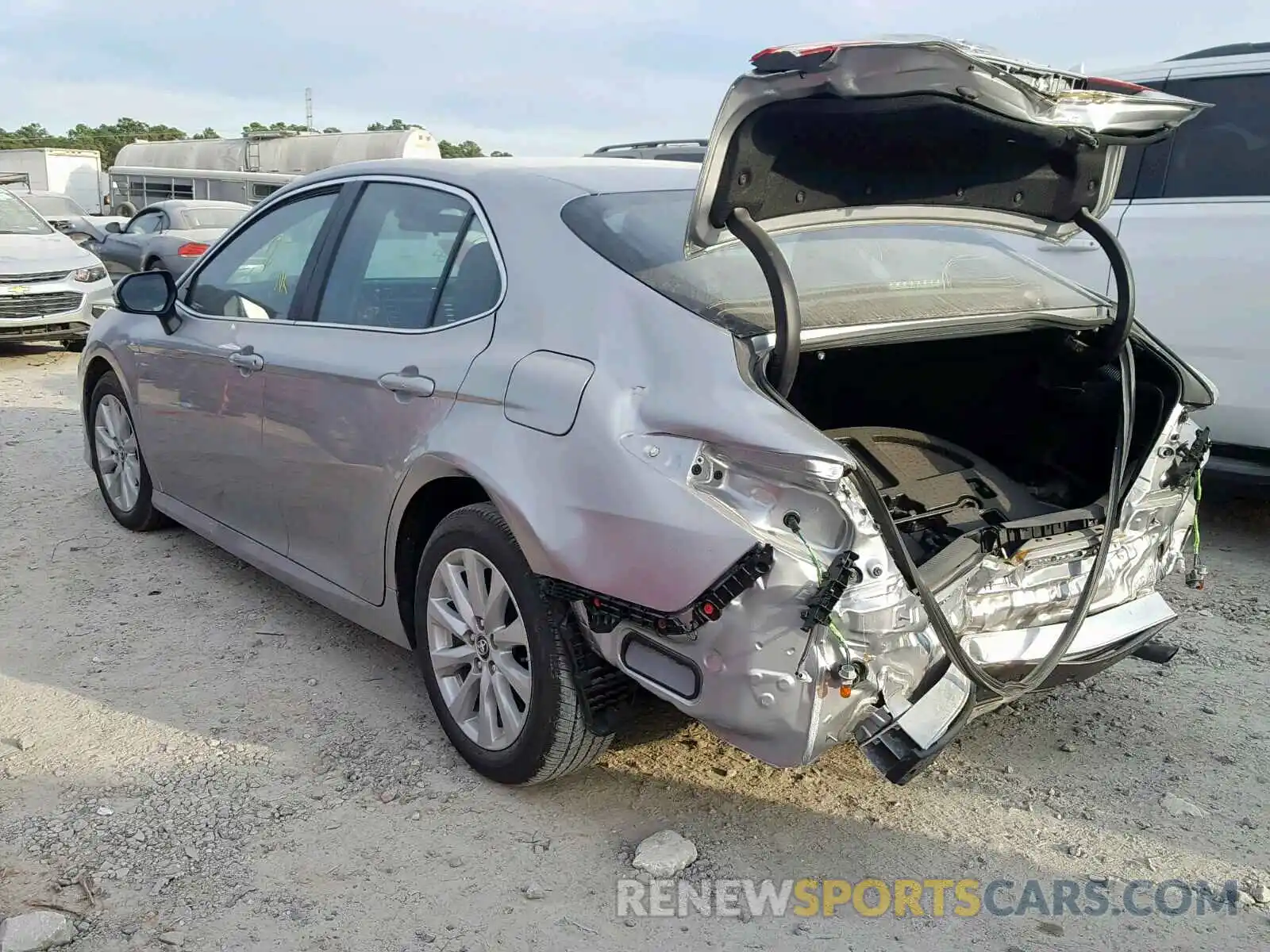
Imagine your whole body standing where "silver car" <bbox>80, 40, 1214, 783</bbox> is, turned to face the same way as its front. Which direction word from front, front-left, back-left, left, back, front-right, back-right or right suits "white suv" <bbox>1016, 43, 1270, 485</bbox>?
right

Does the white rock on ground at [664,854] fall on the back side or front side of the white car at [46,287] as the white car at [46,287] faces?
on the front side

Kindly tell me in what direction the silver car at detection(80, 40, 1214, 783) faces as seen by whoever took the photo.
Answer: facing away from the viewer and to the left of the viewer

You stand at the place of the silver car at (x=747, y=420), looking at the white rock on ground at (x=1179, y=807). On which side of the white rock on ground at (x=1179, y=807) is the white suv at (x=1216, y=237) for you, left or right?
left

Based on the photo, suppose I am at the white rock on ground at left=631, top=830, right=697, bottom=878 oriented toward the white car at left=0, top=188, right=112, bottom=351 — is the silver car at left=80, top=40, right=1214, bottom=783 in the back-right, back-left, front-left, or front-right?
front-right

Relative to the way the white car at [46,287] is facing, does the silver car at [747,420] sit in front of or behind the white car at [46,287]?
in front
